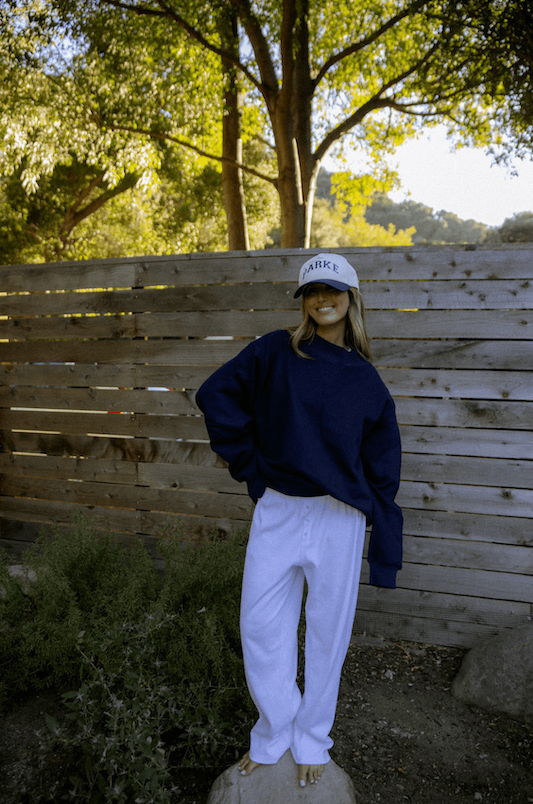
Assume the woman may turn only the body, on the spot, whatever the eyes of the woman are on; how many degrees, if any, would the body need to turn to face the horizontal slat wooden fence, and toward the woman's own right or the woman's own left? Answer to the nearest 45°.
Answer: approximately 180°

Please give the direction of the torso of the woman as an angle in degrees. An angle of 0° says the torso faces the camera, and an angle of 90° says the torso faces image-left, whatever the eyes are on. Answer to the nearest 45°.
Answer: approximately 0°

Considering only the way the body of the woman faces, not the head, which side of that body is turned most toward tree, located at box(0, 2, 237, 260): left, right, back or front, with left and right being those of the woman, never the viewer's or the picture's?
back
